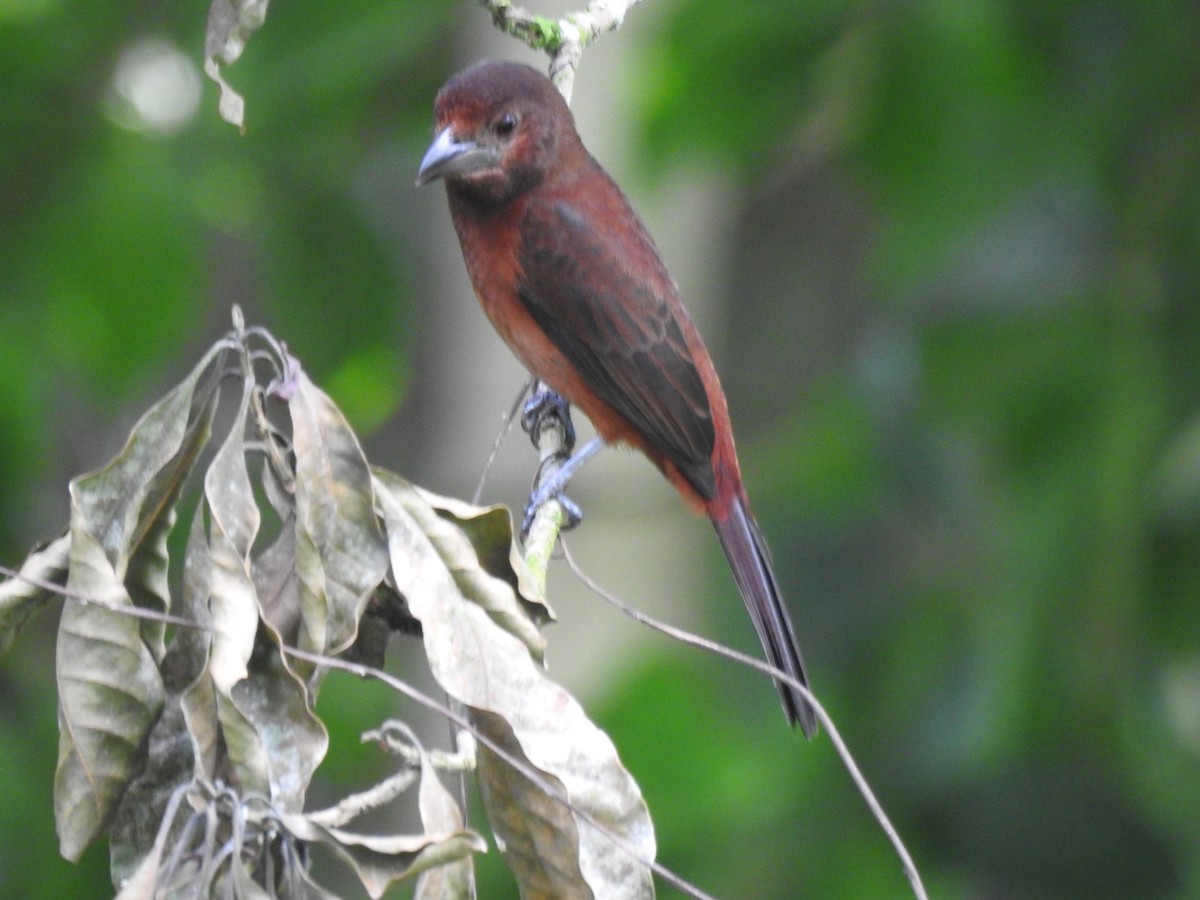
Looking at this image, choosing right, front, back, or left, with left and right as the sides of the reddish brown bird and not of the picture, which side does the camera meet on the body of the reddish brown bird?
left

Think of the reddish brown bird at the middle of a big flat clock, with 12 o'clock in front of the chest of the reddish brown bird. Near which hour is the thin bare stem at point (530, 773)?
The thin bare stem is roughly at 9 o'clock from the reddish brown bird.
